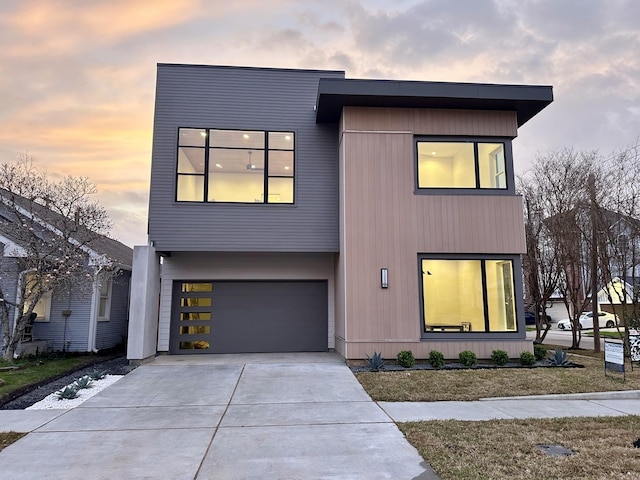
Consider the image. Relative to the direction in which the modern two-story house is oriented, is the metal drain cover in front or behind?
in front

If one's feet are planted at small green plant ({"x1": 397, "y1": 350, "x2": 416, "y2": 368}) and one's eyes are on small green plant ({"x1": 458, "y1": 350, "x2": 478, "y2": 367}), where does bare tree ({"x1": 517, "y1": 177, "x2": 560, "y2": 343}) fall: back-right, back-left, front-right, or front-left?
front-left

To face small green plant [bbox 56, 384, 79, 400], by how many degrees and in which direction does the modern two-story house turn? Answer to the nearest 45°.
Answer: approximately 45° to its right

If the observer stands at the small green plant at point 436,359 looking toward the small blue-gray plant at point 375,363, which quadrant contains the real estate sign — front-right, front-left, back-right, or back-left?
back-left

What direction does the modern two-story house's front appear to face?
toward the camera

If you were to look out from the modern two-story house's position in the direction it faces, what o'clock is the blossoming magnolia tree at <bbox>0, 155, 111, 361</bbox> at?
The blossoming magnolia tree is roughly at 3 o'clock from the modern two-story house.

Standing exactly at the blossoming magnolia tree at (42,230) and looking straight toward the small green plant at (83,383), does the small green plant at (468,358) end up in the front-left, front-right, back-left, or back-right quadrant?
front-left

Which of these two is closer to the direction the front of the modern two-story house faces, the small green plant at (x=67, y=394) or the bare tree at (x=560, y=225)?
the small green plant

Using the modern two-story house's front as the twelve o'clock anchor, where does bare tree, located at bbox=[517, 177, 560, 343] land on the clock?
The bare tree is roughly at 8 o'clock from the modern two-story house.

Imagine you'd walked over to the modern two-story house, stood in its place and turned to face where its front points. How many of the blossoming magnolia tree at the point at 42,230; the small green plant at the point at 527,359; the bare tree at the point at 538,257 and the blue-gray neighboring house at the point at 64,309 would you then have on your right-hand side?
2

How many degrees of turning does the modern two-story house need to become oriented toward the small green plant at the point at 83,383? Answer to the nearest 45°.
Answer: approximately 45° to its right

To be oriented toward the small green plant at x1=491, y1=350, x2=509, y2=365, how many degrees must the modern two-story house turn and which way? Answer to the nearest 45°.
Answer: approximately 90° to its left

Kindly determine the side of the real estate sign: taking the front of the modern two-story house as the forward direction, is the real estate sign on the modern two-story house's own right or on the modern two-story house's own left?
on the modern two-story house's own left
